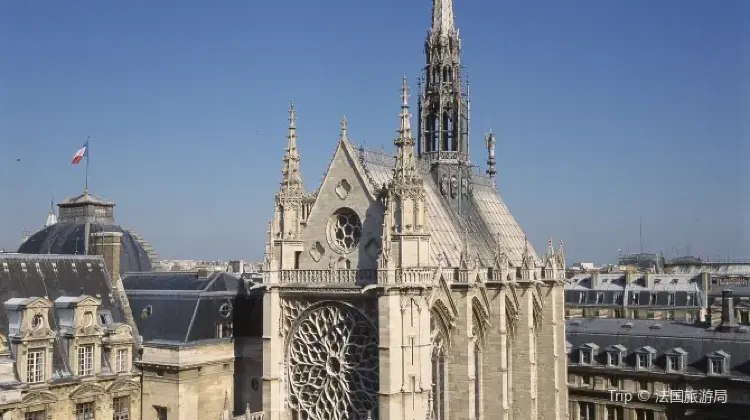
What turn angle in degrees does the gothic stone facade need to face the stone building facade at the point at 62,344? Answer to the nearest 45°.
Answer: approximately 45° to its right

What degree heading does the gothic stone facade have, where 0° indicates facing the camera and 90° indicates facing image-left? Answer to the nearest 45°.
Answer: approximately 45°
